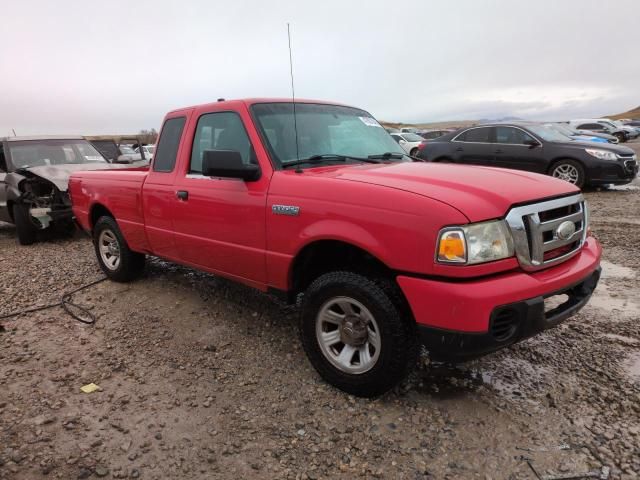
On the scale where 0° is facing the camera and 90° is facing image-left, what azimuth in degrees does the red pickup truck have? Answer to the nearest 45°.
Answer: approximately 315°

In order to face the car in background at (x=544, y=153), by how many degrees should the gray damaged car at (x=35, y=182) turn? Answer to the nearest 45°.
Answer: approximately 45° to its left

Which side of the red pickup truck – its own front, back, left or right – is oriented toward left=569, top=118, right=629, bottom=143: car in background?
left

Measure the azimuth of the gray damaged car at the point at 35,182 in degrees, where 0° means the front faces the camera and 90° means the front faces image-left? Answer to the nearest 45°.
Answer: approximately 315°

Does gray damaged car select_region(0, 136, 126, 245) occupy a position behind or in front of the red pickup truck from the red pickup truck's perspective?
behind

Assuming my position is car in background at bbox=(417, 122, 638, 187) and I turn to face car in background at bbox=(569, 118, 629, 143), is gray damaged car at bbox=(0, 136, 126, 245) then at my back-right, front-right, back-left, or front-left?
back-left

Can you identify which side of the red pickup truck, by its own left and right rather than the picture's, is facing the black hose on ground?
back
